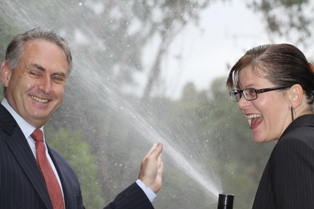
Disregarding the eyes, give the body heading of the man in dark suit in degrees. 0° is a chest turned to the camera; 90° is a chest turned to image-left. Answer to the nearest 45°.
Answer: approximately 315°
